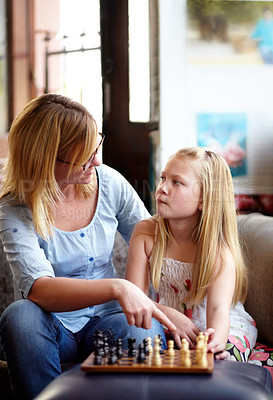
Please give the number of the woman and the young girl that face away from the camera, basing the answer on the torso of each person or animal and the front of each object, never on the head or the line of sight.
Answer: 0

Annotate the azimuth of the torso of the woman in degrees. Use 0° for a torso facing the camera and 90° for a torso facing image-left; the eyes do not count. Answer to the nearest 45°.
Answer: approximately 315°

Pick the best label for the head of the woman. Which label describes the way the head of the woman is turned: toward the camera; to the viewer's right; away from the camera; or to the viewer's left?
to the viewer's right

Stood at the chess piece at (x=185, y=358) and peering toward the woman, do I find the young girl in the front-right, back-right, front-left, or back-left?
front-right
